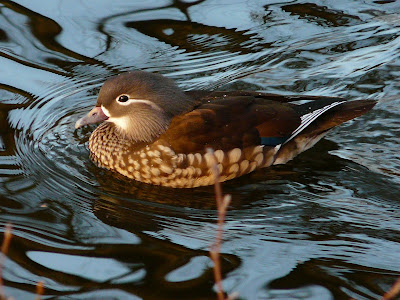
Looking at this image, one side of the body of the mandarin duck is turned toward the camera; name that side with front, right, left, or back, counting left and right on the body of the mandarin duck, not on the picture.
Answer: left
